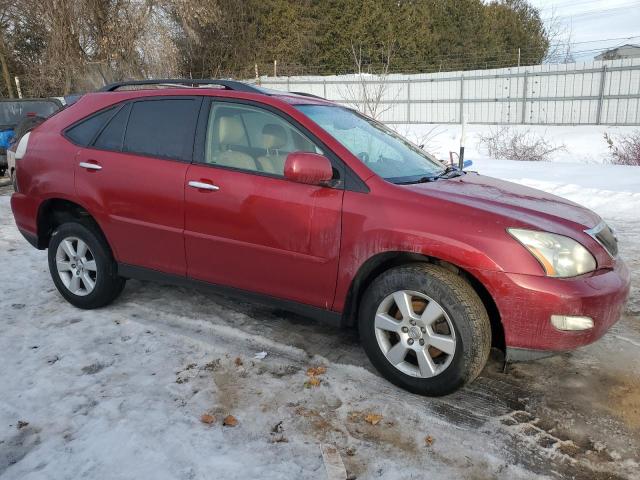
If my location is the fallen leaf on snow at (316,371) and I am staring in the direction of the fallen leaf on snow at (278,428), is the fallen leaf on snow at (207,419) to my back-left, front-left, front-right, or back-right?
front-right

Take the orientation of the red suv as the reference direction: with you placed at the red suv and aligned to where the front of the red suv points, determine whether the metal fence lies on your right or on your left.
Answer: on your left

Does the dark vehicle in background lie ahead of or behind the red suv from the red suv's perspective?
behind

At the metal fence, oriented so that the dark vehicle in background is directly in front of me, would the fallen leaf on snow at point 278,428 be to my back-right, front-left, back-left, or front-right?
front-left

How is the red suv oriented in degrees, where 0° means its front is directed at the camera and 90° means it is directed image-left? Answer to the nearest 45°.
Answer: approximately 315°
